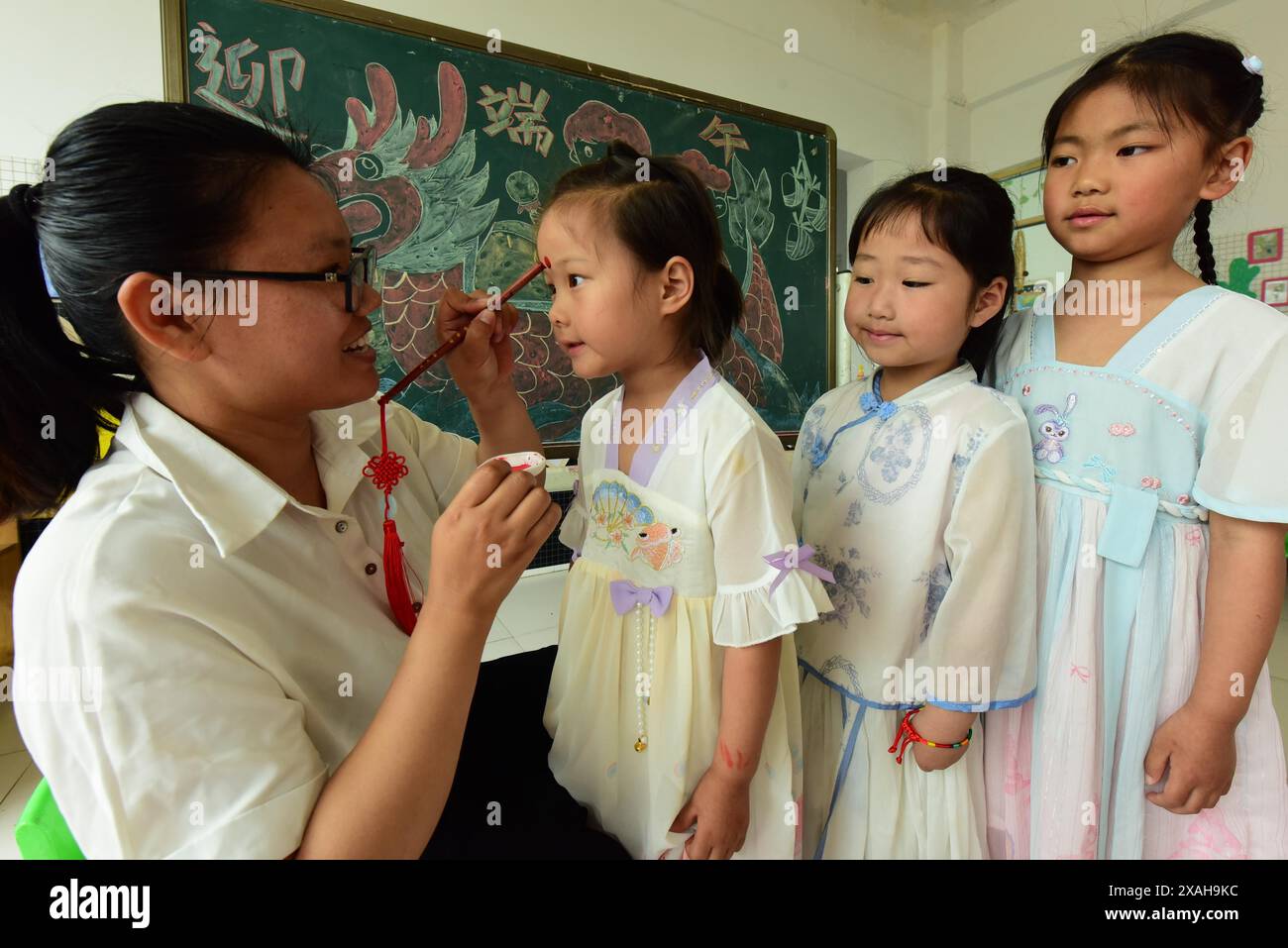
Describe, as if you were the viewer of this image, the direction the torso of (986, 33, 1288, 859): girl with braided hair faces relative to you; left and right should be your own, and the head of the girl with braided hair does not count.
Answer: facing the viewer and to the left of the viewer

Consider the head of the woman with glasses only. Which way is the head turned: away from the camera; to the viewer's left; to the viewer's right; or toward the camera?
to the viewer's right

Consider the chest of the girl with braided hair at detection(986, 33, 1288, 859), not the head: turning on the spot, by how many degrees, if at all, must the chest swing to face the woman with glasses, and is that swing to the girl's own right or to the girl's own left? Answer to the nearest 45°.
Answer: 0° — they already face them

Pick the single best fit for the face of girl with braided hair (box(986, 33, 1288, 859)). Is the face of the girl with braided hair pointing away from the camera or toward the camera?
toward the camera

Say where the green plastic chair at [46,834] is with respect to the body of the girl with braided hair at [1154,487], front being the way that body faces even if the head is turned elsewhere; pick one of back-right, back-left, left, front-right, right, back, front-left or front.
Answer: front
